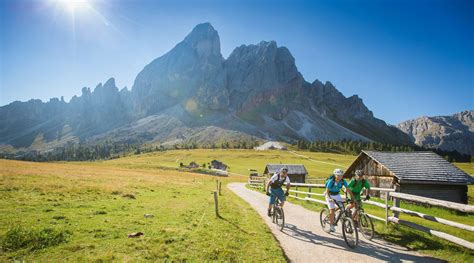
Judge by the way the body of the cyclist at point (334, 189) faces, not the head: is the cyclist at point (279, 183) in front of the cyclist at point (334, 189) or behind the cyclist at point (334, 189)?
behind

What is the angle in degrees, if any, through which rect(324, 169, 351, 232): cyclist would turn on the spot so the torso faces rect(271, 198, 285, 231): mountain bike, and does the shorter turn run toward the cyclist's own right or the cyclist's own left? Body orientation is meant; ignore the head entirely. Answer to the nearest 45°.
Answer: approximately 180°

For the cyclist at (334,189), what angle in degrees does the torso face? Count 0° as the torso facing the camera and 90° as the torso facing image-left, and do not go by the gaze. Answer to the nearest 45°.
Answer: approximately 315°

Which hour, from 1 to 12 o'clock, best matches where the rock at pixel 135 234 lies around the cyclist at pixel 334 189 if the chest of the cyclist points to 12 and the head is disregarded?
The rock is roughly at 4 o'clock from the cyclist.

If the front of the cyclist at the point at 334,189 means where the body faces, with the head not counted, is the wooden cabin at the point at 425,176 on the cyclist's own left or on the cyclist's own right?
on the cyclist's own left
